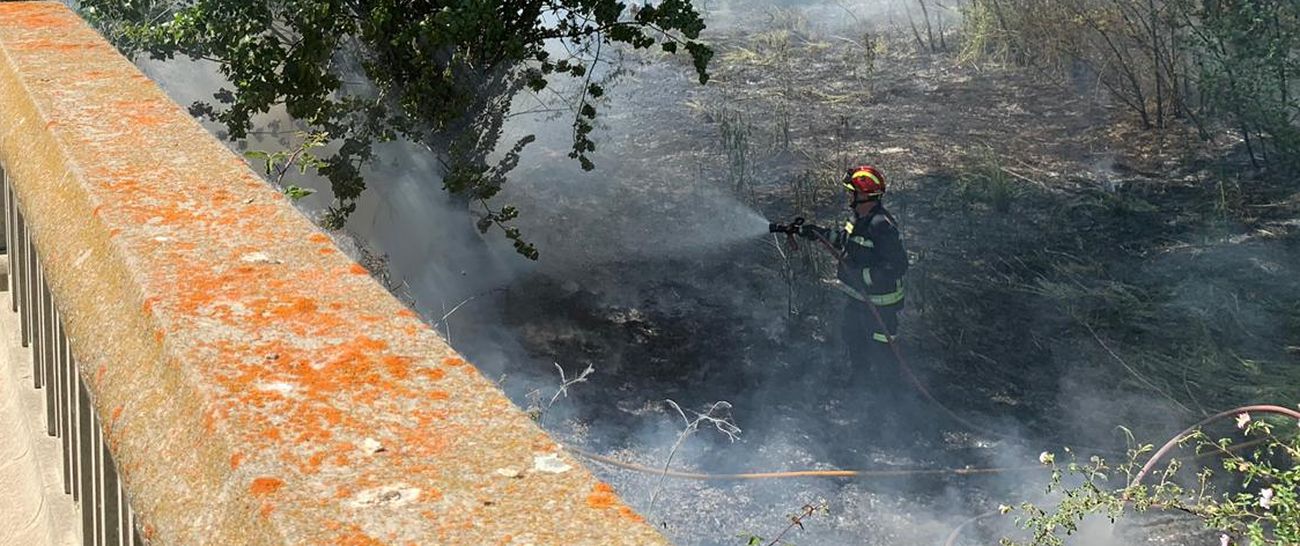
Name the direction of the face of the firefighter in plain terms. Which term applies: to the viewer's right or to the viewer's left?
to the viewer's left

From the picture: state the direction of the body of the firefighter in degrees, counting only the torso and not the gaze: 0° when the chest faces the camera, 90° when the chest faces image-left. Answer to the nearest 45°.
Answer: approximately 90°

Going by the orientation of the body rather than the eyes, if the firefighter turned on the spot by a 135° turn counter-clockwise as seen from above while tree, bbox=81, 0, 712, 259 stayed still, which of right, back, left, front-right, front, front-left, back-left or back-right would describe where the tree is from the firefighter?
back-right
